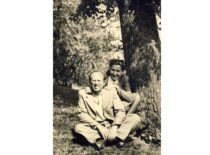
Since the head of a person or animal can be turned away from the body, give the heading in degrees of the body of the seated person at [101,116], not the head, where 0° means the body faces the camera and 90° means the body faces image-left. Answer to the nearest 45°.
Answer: approximately 0°
